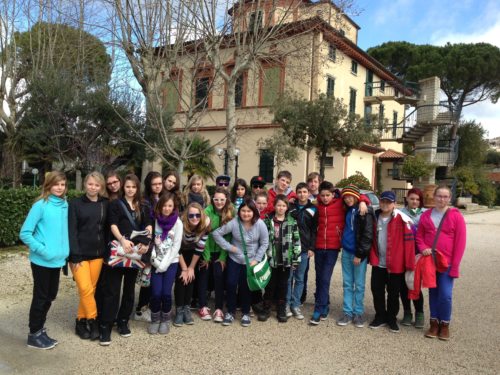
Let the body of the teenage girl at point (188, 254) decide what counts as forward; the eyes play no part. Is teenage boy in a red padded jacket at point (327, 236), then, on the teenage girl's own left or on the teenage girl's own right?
on the teenage girl's own left

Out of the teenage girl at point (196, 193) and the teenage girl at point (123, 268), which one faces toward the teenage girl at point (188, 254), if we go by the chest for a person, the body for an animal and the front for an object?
the teenage girl at point (196, 193)

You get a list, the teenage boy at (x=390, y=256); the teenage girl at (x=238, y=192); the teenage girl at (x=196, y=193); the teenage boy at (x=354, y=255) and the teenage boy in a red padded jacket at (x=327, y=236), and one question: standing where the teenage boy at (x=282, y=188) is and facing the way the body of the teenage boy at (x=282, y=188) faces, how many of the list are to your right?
2

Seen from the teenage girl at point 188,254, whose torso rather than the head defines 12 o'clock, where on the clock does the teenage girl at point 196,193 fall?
the teenage girl at point 196,193 is roughly at 6 o'clock from the teenage girl at point 188,254.

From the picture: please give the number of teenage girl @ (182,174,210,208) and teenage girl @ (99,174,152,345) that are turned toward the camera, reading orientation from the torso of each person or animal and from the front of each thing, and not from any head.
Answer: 2

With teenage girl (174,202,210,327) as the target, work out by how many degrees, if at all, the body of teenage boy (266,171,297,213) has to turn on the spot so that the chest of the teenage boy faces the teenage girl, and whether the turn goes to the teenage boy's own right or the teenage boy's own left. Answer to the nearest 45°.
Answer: approximately 45° to the teenage boy's own right

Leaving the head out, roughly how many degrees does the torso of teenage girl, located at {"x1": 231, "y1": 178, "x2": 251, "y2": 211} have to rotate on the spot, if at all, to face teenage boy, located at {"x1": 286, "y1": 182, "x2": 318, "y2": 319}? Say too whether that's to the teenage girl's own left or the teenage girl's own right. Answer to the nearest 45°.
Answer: approximately 45° to the teenage girl's own left

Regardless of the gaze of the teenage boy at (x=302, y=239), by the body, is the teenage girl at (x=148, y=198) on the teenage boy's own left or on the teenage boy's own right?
on the teenage boy's own right
